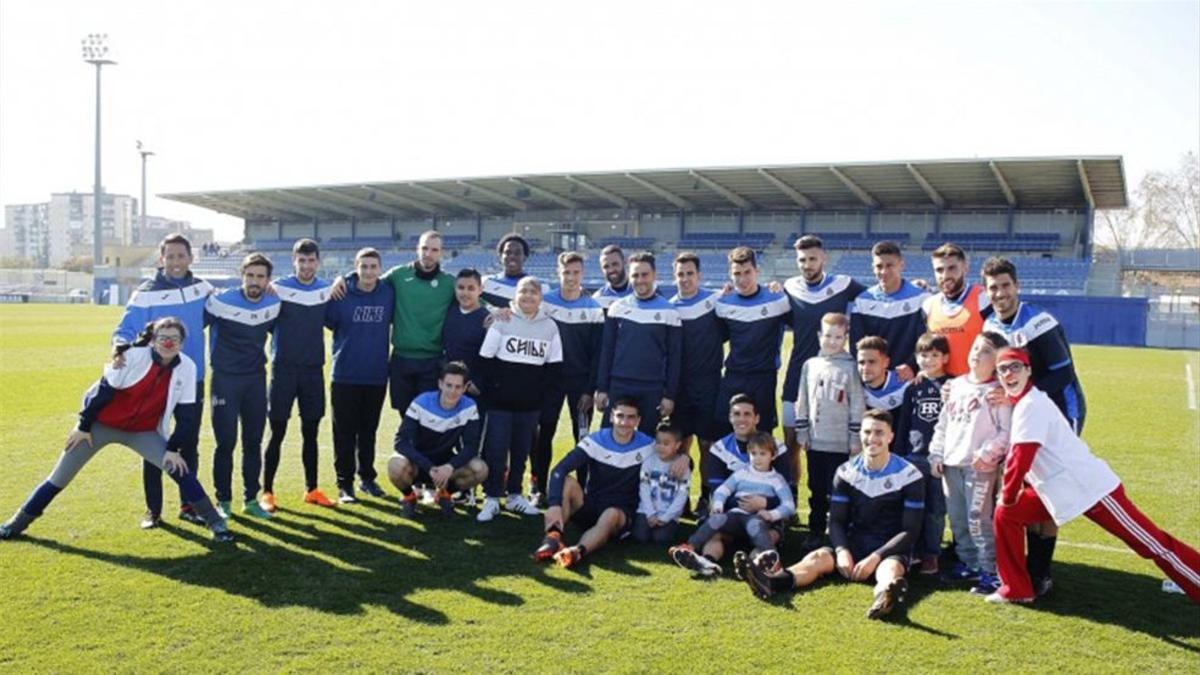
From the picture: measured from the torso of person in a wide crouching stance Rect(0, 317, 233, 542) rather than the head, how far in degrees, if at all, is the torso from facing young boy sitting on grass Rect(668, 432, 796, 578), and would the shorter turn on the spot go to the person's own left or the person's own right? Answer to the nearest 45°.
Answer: approximately 45° to the person's own left

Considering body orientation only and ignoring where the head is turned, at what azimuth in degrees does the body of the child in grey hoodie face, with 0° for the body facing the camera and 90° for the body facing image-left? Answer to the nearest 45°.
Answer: approximately 0°
